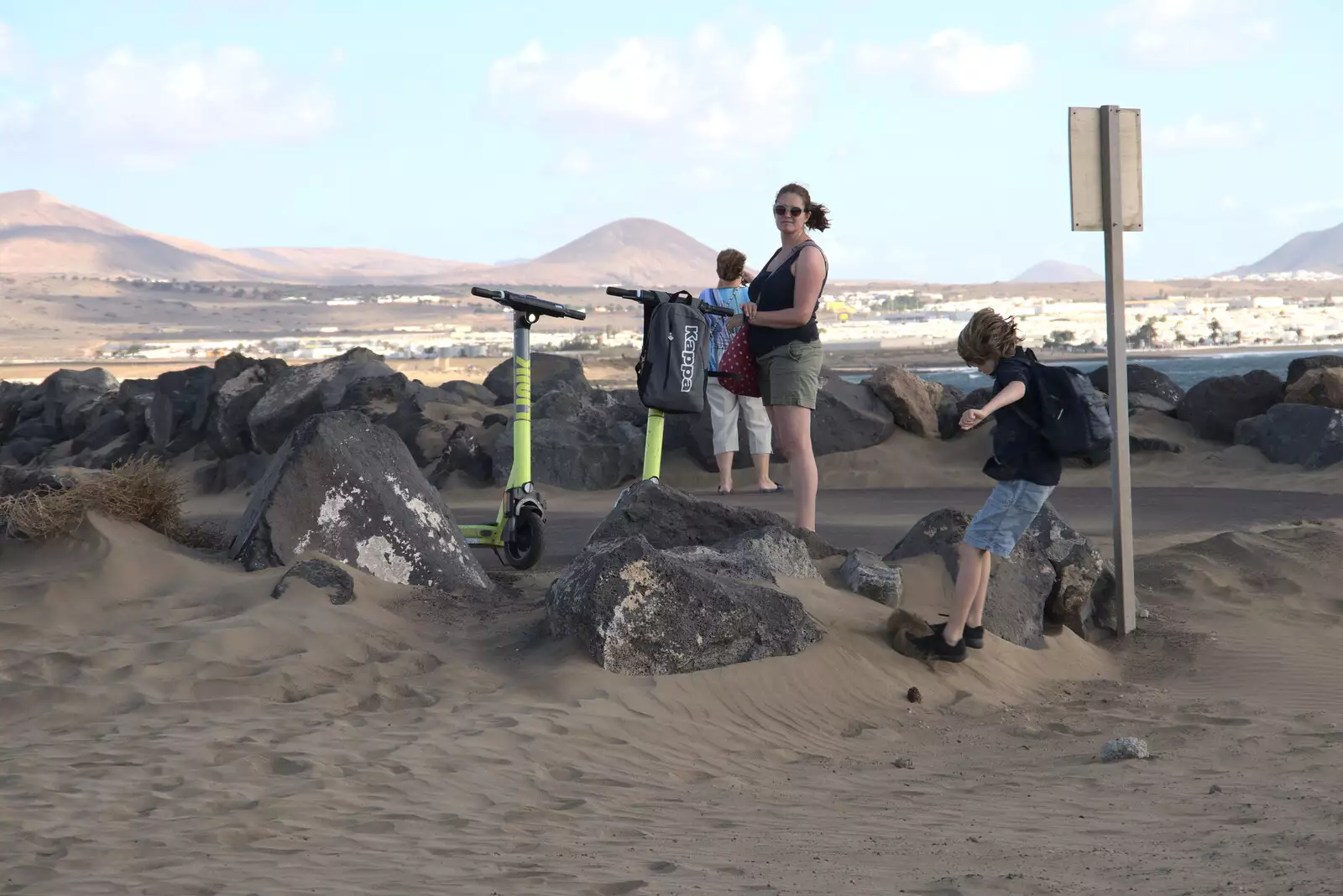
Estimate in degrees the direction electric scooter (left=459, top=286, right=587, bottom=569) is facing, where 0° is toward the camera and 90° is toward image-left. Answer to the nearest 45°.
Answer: approximately 315°

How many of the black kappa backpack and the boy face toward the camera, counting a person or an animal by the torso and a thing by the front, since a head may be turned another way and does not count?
1

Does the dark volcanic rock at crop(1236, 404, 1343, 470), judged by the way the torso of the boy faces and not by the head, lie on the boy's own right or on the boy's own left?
on the boy's own right

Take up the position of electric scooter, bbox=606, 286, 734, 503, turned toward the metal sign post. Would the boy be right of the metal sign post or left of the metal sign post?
right

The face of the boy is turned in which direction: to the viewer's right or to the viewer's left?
to the viewer's left

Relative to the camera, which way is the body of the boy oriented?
to the viewer's left

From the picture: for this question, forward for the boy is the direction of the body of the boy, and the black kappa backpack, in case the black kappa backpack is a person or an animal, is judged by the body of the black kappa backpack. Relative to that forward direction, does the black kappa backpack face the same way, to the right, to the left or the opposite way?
to the left
